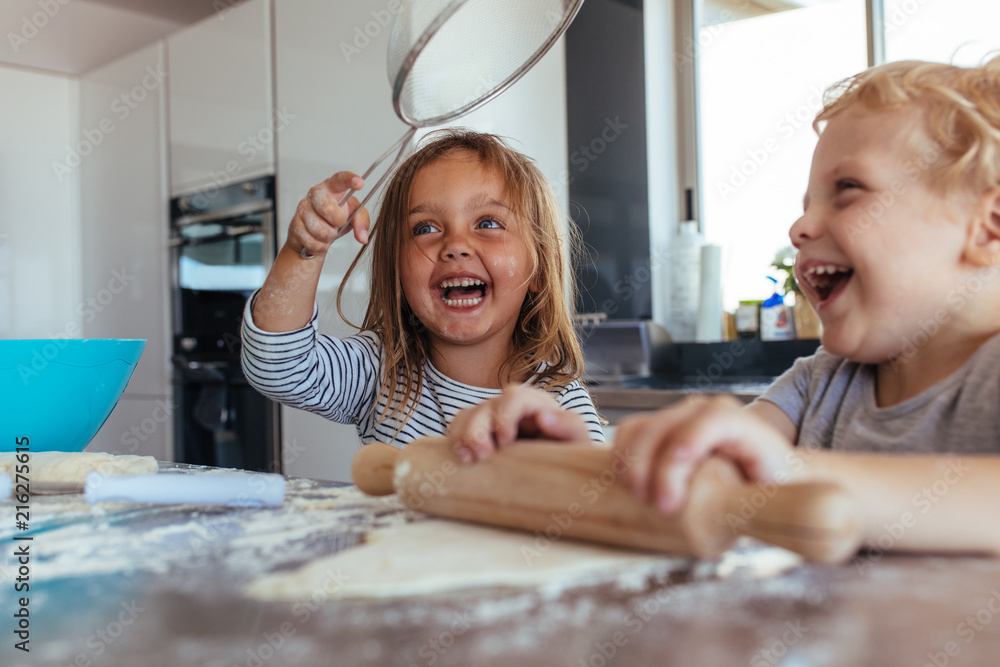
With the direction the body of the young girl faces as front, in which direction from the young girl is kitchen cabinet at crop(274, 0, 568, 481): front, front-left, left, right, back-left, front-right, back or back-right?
back

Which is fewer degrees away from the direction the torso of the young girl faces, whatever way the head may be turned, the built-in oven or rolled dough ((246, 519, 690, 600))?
the rolled dough

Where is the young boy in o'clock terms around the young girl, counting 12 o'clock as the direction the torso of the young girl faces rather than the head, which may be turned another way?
The young boy is roughly at 11 o'clock from the young girl.

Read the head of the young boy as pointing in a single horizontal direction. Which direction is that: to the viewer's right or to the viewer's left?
to the viewer's left

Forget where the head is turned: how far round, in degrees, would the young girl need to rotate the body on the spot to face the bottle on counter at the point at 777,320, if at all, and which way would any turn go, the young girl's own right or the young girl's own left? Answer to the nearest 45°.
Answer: approximately 135° to the young girl's own left

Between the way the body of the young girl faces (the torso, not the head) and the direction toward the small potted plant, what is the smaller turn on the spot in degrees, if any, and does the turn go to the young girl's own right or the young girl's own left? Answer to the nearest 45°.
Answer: approximately 135° to the young girl's own left

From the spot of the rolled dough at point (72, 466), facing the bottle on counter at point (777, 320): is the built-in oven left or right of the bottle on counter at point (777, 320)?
left

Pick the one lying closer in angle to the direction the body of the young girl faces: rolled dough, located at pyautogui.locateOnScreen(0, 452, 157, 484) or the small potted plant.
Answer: the rolled dough

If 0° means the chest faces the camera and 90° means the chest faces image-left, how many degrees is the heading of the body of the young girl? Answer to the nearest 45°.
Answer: approximately 0°
